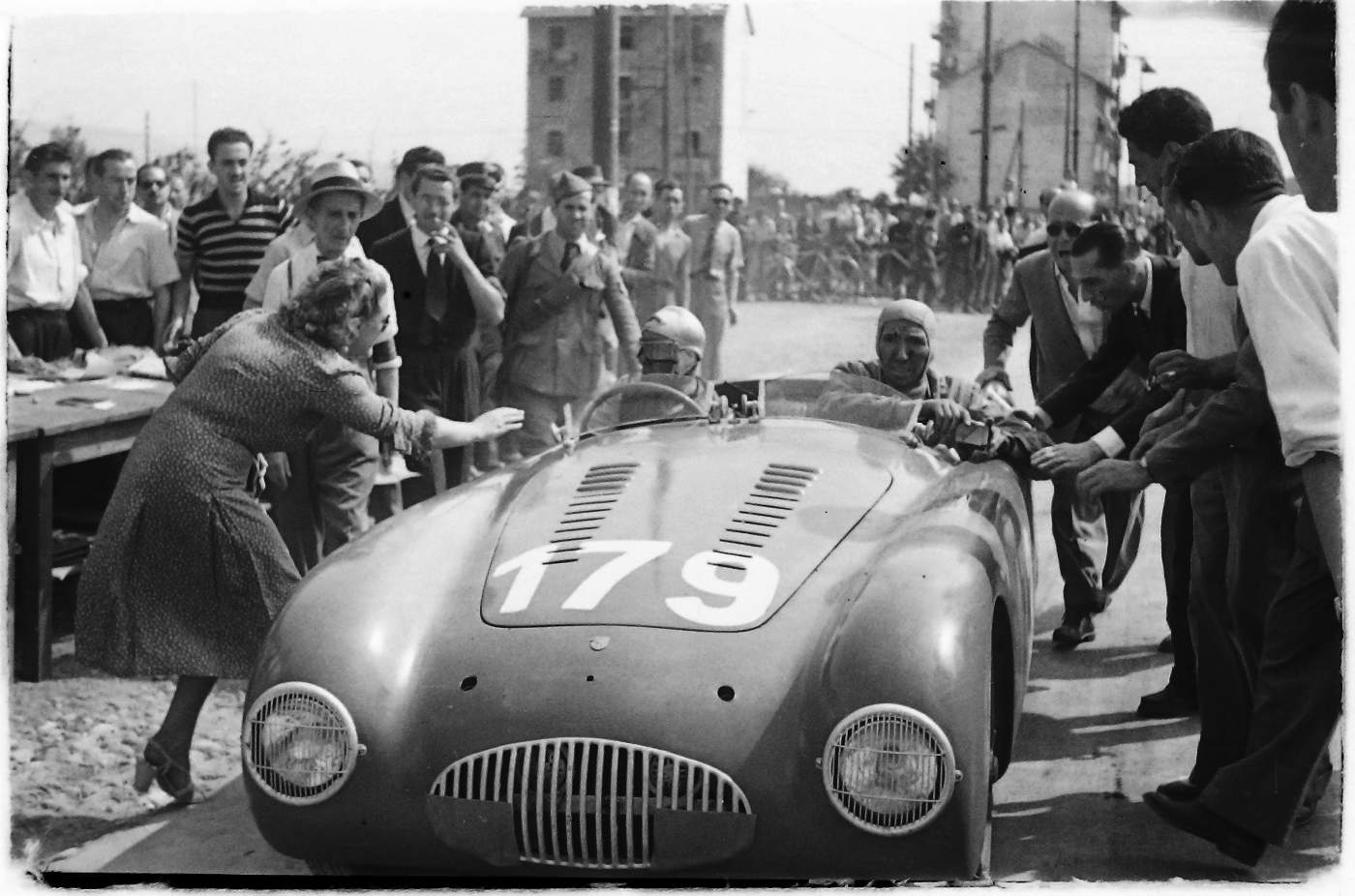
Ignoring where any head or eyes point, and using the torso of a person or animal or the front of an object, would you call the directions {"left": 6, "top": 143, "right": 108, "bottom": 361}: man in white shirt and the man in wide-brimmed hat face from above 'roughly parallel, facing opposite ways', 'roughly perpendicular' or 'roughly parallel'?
roughly parallel

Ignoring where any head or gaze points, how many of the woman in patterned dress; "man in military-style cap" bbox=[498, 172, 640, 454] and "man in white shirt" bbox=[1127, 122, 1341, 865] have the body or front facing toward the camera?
1

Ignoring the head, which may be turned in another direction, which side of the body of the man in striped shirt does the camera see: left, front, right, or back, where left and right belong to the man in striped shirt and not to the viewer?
front

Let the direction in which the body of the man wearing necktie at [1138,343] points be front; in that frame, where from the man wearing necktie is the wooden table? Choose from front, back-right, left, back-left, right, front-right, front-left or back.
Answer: front-right

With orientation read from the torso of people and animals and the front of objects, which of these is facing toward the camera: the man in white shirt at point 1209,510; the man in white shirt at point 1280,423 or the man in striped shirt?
the man in striped shirt

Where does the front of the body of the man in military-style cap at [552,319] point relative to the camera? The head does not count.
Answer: toward the camera

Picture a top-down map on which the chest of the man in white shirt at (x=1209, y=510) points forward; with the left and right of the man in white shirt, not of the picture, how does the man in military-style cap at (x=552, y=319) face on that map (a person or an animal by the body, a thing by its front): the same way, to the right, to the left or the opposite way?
to the left

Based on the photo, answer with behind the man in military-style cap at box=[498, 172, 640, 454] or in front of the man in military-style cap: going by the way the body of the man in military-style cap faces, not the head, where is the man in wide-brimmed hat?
in front

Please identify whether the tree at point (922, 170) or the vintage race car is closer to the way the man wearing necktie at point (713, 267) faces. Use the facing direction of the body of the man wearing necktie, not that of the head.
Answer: the vintage race car

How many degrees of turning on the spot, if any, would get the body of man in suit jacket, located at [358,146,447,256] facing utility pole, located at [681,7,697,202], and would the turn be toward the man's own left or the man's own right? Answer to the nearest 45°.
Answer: approximately 135° to the man's own left

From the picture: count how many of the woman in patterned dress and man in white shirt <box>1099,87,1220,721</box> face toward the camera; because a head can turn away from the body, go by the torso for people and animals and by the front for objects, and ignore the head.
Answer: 0

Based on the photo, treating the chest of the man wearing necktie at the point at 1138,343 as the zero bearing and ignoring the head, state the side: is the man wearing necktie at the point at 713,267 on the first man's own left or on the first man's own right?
on the first man's own right

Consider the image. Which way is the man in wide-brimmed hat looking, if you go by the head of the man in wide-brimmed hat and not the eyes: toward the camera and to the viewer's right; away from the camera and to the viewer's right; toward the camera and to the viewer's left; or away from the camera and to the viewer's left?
toward the camera and to the viewer's right

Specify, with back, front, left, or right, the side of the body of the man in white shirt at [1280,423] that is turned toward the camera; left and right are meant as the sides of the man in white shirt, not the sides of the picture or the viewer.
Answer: left

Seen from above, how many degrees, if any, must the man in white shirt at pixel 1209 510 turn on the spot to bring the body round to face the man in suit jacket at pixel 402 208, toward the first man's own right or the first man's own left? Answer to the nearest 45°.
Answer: approximately 45° to the first man's own right
